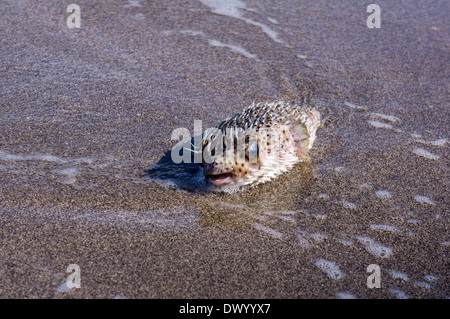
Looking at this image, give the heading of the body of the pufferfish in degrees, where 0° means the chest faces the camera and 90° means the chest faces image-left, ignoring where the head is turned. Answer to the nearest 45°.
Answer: approximately 45°
